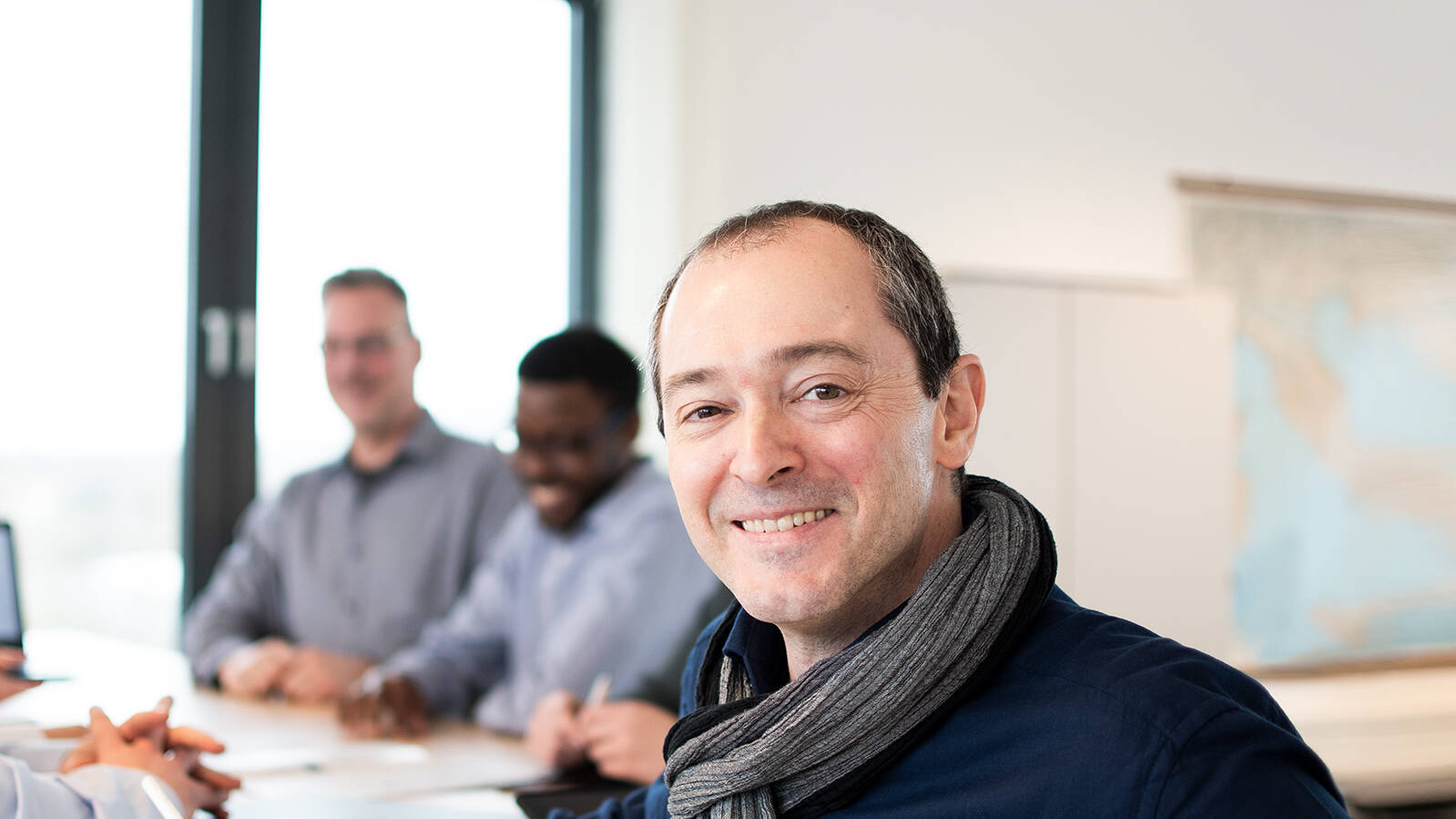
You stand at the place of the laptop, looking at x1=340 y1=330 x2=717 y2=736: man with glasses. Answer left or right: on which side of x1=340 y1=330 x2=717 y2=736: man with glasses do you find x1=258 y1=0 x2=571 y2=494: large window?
left

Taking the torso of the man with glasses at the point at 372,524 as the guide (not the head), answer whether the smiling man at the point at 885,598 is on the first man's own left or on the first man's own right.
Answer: on the first man's own left

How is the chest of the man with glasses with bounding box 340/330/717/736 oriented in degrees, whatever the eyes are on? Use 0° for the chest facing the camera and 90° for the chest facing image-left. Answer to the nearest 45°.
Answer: approximately 45°

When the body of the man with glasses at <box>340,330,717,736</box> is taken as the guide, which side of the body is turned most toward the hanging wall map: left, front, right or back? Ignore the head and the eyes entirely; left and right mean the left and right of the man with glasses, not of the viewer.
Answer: back

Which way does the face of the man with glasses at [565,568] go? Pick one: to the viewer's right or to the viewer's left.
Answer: to the viewer's left

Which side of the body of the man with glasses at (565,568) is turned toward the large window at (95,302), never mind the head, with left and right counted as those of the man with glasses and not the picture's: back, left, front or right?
right

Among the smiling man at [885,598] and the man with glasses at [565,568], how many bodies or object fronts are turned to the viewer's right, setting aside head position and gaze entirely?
0
